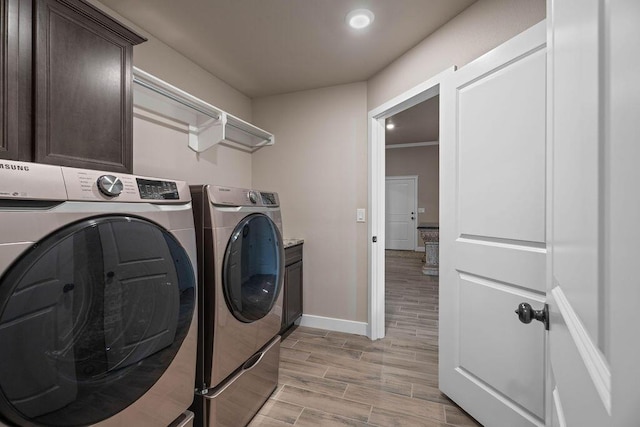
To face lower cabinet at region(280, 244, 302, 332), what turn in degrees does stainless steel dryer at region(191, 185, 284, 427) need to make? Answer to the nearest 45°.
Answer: approximately 90° to its left

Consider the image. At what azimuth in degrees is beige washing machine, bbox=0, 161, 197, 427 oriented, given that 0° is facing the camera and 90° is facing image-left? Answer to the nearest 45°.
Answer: approximately 315°

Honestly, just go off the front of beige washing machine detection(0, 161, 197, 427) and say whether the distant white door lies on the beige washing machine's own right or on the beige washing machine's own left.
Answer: on the beige washing machine's own left

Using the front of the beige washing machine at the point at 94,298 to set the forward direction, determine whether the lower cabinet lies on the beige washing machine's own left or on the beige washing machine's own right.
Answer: on the beige washing machine's own left

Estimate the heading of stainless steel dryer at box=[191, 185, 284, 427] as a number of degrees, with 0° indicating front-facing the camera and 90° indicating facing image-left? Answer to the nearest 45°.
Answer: approximately 315°

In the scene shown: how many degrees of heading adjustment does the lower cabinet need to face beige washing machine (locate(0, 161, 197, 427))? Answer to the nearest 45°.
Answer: approximately 45° to its right

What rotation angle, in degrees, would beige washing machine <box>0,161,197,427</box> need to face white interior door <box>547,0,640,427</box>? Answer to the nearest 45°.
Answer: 0° — it already faces it
